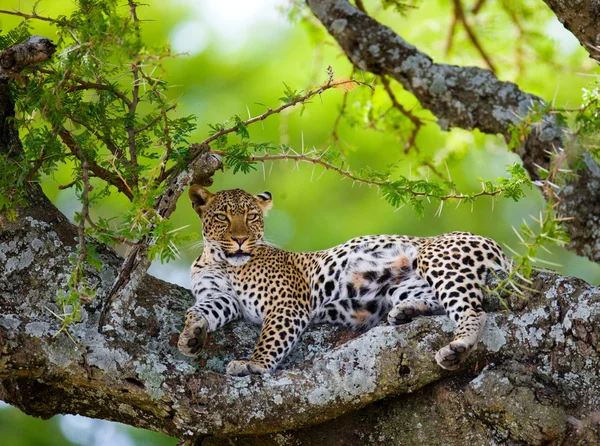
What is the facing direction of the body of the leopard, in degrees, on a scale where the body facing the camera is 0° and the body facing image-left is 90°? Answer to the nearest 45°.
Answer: approximately 90°

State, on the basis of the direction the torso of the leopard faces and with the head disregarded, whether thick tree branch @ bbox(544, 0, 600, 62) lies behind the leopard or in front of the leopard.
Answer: behind
